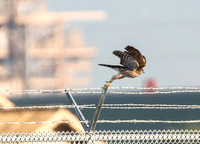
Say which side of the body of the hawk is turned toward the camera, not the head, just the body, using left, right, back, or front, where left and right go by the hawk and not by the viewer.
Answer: right
